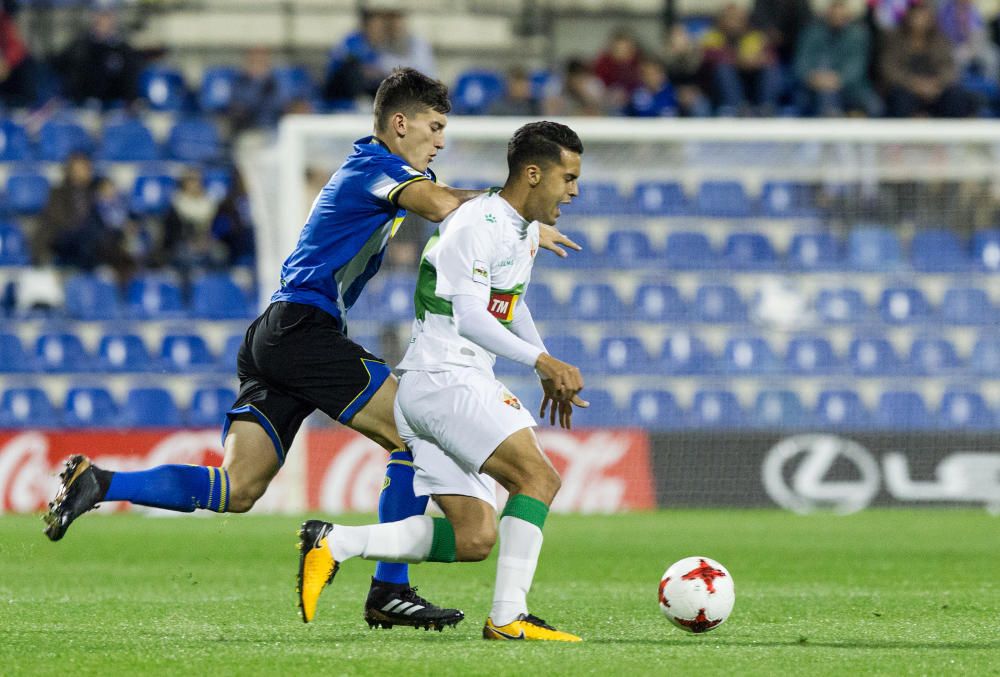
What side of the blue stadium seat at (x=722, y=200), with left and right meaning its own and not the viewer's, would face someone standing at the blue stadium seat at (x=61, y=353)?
right

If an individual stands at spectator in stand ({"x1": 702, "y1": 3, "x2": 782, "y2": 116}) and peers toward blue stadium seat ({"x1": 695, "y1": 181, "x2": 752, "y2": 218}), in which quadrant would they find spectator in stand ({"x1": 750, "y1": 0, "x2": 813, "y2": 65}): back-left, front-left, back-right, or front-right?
back-left

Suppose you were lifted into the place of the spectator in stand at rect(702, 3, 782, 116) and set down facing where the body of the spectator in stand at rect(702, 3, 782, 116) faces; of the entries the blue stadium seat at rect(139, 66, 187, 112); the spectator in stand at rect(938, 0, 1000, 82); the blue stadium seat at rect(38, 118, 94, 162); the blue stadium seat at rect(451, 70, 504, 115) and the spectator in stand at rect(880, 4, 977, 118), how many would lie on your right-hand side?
3

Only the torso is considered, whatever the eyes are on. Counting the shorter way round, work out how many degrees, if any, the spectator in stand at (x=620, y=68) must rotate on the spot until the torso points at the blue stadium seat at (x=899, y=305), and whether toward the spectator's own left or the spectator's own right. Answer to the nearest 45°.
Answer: approximately 45° to the spectator's own left

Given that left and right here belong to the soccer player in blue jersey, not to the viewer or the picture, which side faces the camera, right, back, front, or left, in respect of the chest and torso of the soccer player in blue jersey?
right

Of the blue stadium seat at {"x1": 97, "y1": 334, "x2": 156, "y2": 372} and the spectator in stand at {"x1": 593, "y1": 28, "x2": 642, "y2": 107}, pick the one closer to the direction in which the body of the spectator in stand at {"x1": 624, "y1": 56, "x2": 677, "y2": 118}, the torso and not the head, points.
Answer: the blue stadium seat

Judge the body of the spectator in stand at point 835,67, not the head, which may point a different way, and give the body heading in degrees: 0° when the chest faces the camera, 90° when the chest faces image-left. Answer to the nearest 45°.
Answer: approximately 0°

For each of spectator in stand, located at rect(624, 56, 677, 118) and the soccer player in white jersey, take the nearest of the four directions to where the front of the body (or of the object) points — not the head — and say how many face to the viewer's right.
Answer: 1

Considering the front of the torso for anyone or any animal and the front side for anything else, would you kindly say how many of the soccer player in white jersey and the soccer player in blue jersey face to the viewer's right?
2
